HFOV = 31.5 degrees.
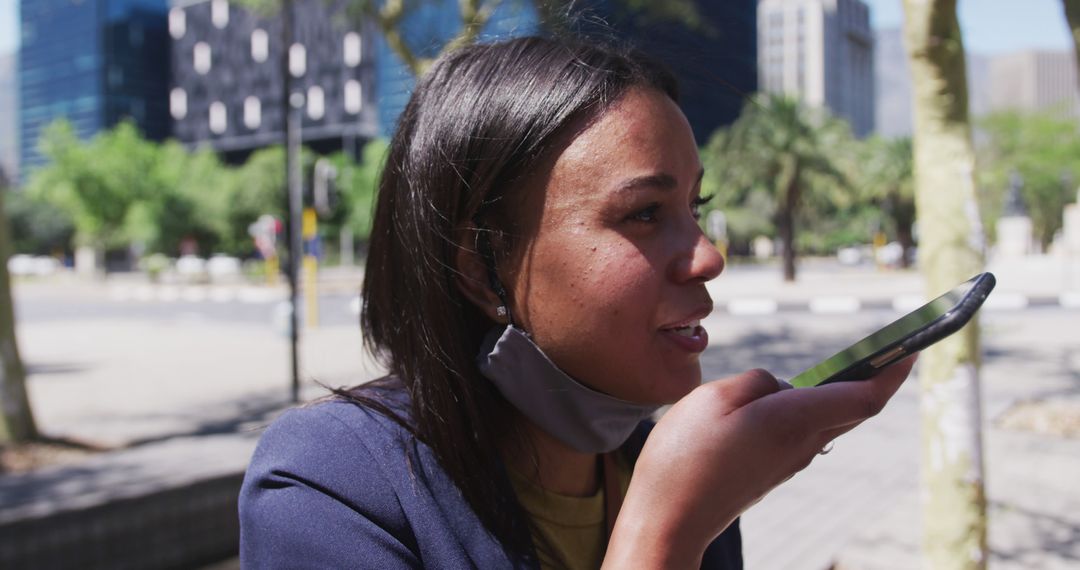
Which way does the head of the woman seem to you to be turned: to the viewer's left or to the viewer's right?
to the viewer's right

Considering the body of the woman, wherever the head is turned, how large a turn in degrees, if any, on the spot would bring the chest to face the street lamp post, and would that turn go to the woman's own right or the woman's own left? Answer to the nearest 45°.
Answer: approximately 135° to the woman's own left

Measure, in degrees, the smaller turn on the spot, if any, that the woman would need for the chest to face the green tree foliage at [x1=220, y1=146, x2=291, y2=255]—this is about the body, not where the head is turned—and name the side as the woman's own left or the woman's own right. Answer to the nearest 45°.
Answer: approximately 135° to the woman's own left

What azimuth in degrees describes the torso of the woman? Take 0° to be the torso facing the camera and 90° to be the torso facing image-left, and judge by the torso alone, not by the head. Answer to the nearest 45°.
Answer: approximately 315°

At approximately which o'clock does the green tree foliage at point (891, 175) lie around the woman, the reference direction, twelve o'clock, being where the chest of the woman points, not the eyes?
The green tree foliage is roughly at 8 o'clock from the woman.

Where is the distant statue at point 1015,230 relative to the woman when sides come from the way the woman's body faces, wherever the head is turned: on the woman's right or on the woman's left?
on the woman's left
